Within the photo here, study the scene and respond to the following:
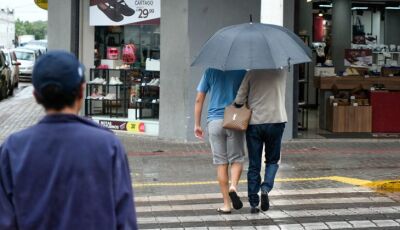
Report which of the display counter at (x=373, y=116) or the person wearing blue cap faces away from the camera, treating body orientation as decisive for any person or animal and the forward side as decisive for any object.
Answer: the person wearing blue cap

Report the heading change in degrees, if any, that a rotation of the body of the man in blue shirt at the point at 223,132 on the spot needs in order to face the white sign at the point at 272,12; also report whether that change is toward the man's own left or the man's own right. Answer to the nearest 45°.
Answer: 0° — they already face it

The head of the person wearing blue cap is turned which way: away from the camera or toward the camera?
away from the camera

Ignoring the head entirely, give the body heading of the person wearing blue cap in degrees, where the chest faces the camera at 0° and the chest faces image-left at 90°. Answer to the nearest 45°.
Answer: approximately 180°

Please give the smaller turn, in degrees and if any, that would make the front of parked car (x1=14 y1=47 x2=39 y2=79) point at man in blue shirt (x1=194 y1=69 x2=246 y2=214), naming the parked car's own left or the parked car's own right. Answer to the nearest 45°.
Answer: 0° — it already faces them

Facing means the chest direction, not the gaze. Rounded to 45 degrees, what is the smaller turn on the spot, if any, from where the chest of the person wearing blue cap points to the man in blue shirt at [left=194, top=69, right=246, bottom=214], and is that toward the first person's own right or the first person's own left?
0° — they already face them

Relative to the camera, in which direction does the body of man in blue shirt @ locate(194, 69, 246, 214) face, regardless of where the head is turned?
away from the camera
